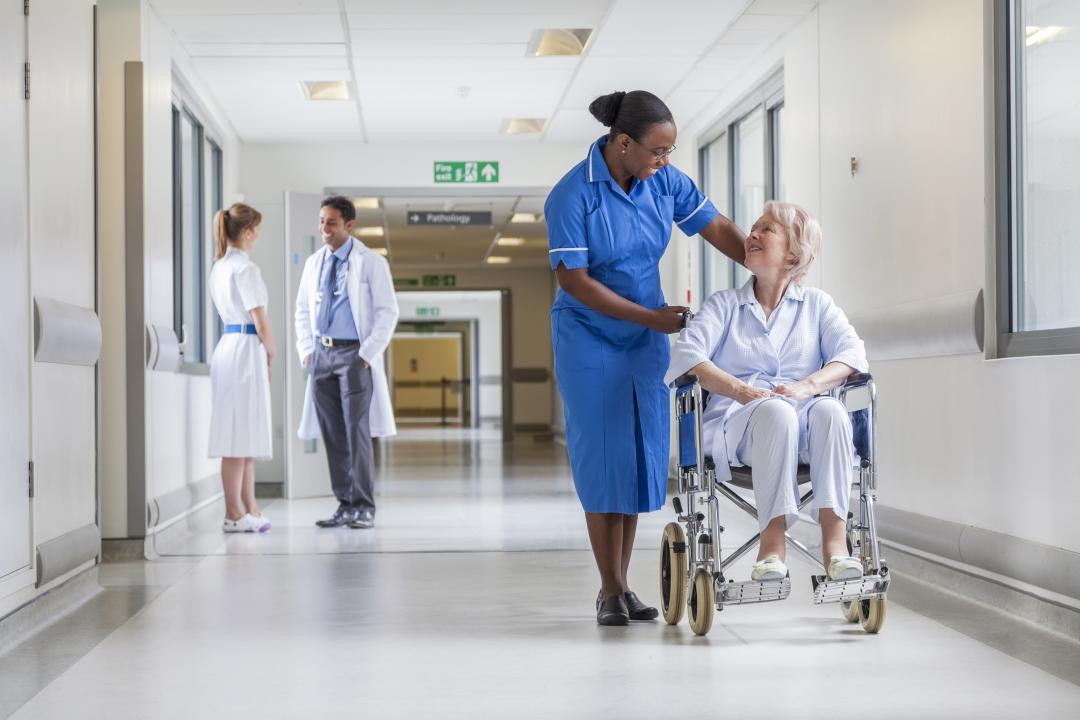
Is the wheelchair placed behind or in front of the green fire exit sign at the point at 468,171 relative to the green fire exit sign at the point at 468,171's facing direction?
in front

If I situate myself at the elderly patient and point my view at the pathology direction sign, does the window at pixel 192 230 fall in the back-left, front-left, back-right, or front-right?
front-left

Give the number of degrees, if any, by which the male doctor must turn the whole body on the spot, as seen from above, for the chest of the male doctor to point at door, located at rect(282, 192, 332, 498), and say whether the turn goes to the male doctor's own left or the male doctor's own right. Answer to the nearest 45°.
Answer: approximately 135° to the male doctor's own right

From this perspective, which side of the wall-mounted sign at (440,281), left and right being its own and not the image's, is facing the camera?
front

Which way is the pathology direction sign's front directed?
toward the camera

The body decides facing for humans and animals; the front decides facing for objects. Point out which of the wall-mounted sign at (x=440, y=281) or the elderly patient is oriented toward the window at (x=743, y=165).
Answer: the wall-mounted sign

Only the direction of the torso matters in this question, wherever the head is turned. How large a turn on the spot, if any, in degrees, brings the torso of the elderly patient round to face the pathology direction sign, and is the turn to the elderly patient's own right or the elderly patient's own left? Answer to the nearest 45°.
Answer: approximately 180°

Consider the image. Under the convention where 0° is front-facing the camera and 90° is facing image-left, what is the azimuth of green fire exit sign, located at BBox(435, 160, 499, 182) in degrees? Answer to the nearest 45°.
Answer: approximately 0°

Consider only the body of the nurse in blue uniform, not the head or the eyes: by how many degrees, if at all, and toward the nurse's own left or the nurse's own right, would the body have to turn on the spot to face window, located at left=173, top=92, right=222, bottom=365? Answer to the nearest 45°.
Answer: approximately 180°

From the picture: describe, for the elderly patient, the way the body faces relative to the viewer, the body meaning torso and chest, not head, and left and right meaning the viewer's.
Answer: facing the viewer

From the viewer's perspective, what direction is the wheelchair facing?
toward the camera

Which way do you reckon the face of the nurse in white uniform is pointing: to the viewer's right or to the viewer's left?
to the viewer's right
